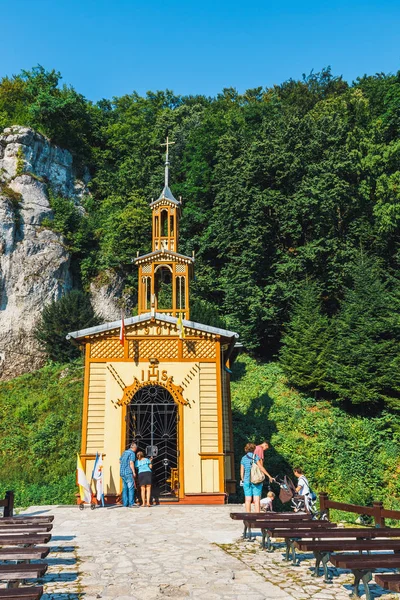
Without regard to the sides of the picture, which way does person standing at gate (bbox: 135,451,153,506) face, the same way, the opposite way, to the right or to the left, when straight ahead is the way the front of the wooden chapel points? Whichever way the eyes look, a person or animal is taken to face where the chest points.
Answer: the opposite way

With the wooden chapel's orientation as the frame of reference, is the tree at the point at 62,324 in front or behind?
behind

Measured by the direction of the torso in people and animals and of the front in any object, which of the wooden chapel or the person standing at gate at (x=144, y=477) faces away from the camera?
the person standing at gate

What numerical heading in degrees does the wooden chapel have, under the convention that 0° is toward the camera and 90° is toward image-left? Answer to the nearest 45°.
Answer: approximately 0°

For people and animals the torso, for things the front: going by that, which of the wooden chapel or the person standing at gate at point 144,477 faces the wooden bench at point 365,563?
the wooden chapel

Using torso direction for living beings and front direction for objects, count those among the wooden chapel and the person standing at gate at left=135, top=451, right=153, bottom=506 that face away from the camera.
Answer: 1

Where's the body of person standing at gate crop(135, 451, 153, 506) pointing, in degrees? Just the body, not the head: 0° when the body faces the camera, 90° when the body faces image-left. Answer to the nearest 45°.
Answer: approximately 180°

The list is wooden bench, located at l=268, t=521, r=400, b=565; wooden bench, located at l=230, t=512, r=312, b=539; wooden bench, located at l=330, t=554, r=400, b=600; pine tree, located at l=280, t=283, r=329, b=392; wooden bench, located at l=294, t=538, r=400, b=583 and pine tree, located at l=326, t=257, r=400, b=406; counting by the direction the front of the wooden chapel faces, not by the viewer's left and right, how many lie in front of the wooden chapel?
4
